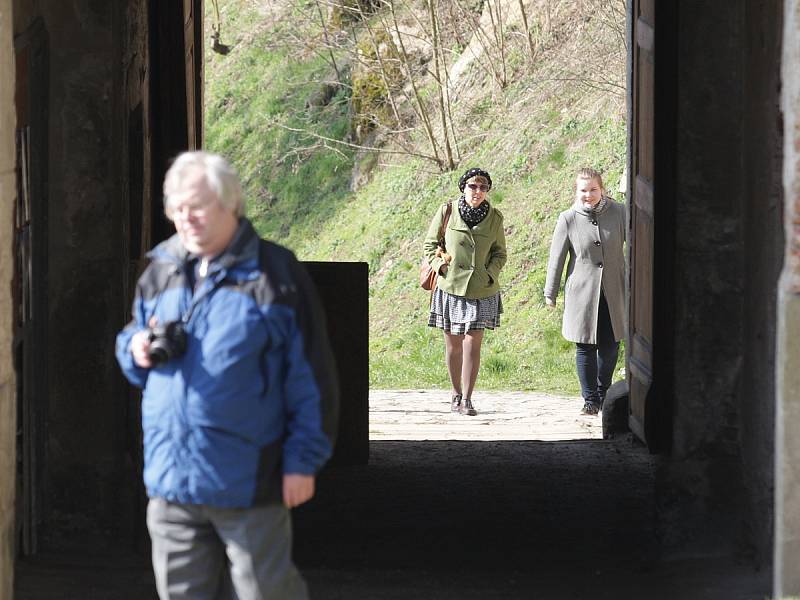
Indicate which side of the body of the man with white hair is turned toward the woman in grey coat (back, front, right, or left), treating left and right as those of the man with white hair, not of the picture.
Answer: back

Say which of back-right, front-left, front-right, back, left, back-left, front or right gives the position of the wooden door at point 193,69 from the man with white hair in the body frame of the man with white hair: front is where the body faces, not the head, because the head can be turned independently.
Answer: back-right

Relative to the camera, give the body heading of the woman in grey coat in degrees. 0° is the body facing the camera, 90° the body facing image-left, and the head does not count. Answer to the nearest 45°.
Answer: approximately 0°

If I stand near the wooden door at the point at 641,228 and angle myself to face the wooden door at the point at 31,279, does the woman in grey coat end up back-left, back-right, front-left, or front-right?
back-right

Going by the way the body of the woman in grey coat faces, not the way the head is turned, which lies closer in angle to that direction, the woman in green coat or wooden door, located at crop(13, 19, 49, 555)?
the wooden door

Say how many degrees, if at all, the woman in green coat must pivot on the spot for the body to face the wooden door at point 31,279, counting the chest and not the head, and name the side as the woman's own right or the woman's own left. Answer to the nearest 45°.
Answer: approximately 45° to the woman's own right

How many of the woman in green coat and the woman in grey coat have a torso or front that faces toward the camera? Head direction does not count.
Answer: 2

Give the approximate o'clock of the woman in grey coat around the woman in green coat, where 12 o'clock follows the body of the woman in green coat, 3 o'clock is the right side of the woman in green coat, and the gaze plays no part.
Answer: The woman in grey coat is roughly at 9 o'clock from the woman in green coat.
